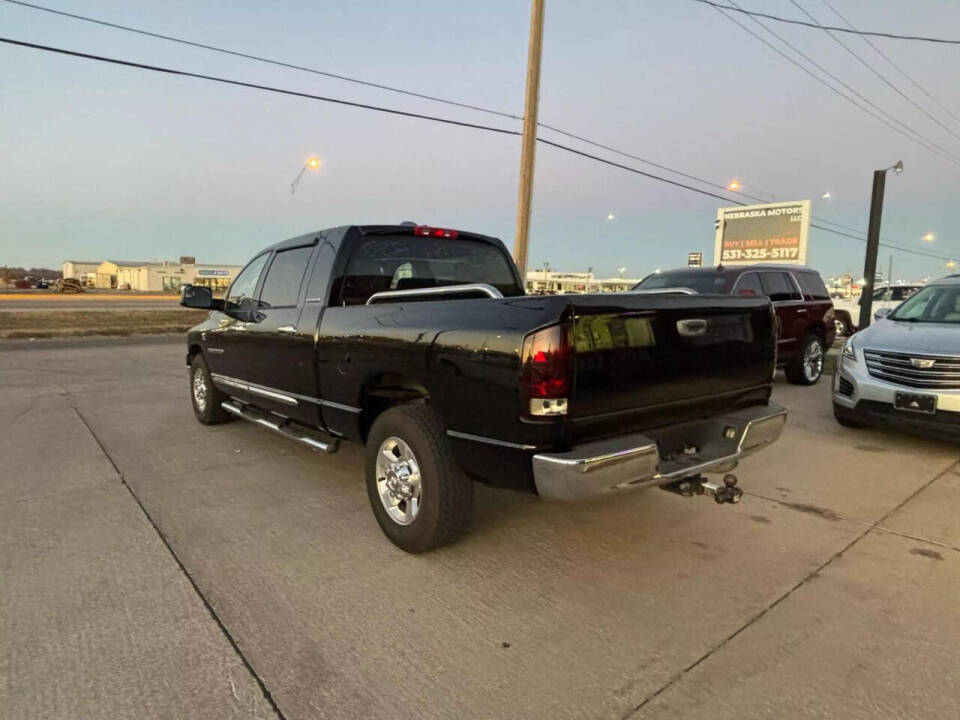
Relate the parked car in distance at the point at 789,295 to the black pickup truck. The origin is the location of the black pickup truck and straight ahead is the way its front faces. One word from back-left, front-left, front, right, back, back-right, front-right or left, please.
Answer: right

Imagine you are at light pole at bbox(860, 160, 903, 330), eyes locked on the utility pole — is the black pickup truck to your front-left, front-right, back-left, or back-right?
front-left

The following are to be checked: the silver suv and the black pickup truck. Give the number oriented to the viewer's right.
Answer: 0

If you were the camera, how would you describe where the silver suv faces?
facing the viewer and to the left of the viewer

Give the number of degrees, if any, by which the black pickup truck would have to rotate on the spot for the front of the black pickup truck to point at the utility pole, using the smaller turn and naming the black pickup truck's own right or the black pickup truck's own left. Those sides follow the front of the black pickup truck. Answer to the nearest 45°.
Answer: approximately 45° to the black pickup truck's own right

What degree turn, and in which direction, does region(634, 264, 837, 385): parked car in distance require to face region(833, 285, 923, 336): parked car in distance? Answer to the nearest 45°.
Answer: approximately 135° to its right

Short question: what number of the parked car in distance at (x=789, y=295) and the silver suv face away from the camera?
0

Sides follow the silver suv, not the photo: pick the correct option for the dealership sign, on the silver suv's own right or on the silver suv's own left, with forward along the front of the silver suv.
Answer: on the silver suv's own right

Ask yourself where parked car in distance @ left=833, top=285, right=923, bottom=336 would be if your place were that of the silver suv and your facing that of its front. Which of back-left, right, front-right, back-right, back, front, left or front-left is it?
back-right

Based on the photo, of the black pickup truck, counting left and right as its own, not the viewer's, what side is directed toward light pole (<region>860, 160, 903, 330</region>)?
right

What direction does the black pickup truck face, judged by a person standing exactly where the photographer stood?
facing away from the viewer and to the left of the viewer

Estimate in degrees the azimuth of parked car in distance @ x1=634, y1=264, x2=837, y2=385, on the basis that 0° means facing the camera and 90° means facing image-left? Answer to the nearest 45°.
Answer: approximately 45°
